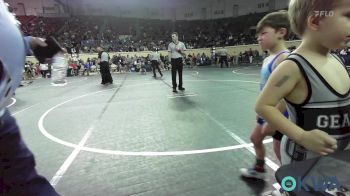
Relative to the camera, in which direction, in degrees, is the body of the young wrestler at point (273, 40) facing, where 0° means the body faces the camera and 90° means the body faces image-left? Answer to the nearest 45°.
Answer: approximately 90°

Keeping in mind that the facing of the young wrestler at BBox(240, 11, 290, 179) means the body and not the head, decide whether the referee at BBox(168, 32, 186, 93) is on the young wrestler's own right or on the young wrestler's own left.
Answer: on the young wrestler's own right

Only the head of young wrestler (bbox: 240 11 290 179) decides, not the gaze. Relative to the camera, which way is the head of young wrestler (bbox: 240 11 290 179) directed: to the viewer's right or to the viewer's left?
to the viewer's left

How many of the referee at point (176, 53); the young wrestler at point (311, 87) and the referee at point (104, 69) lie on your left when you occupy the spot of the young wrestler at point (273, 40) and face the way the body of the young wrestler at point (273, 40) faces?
1

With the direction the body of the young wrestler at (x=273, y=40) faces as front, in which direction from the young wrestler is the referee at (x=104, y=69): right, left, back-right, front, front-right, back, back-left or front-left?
front-right
